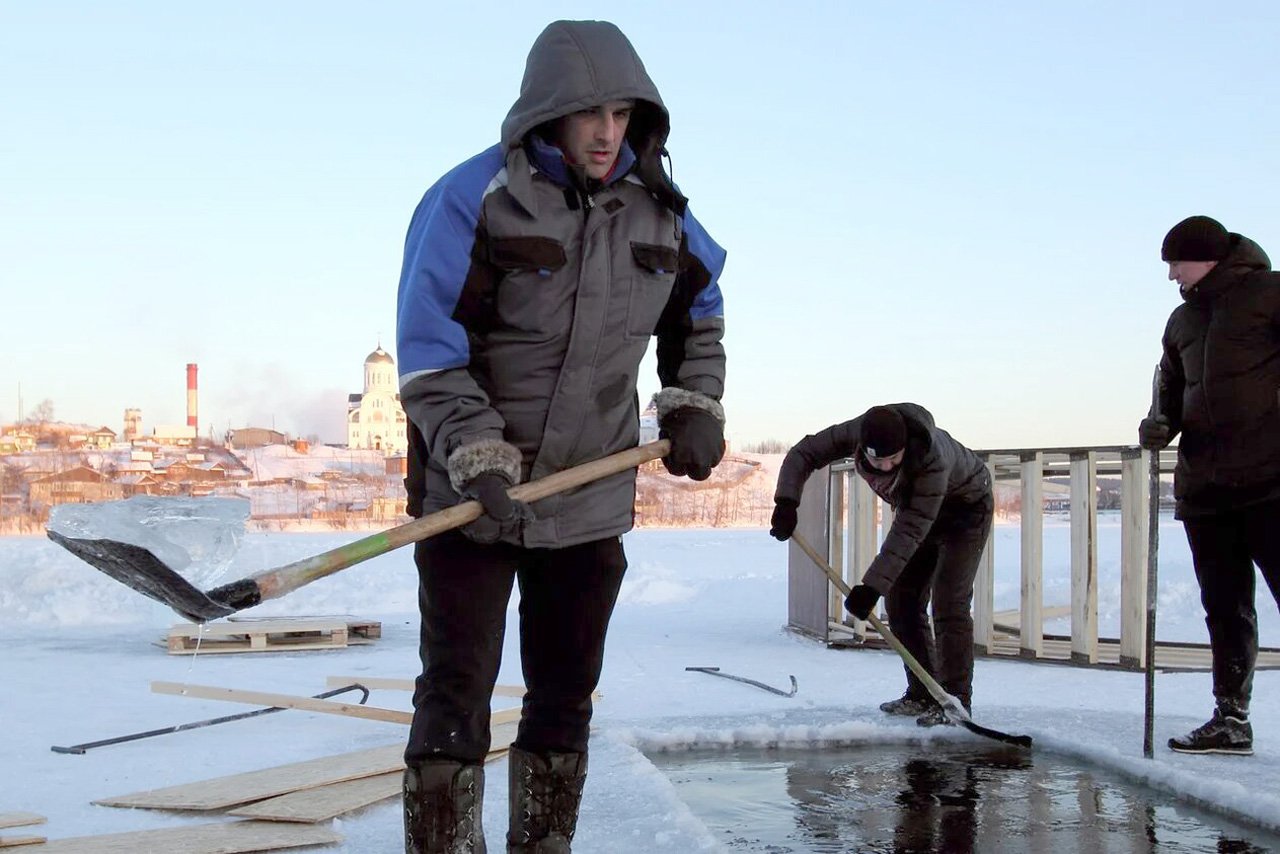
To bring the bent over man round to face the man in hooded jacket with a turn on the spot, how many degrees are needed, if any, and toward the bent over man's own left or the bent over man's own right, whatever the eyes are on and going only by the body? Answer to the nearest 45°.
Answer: approximately 45° to the bent over man's own left

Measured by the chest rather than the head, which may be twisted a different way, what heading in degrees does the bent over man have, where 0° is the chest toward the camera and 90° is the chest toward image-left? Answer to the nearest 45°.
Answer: approximately 45°

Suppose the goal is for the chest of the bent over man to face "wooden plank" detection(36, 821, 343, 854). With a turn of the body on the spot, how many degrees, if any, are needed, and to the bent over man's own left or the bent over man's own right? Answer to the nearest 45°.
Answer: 0° — they already face it

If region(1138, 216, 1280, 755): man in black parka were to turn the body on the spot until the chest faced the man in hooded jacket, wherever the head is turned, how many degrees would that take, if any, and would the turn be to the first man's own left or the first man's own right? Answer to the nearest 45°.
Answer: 0° — they already face them

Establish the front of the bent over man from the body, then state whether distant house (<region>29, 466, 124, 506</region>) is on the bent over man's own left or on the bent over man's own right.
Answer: on the bent over man's own right

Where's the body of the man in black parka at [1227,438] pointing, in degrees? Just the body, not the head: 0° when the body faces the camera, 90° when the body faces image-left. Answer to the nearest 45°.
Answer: approximately 45°

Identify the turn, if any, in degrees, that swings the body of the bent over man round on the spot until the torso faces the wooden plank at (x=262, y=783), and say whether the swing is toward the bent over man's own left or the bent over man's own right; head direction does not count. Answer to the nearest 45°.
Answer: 0° — they already face it
